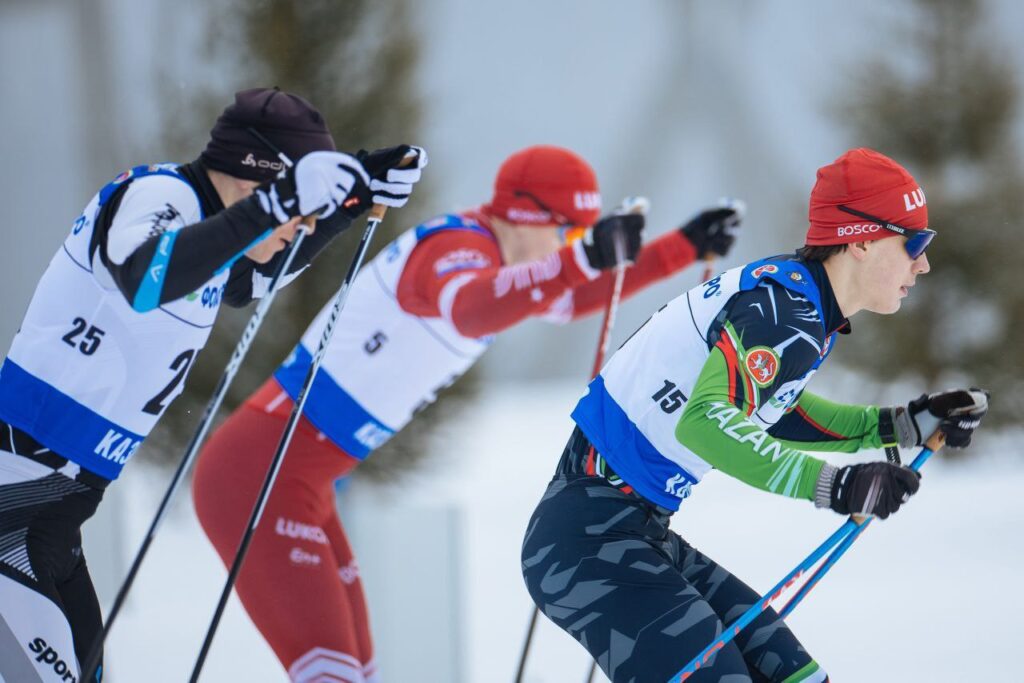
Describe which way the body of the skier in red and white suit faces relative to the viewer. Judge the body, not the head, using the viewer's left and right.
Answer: facing to the right of the viewer

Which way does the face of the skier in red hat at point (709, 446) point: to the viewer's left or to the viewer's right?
to the viewer's right

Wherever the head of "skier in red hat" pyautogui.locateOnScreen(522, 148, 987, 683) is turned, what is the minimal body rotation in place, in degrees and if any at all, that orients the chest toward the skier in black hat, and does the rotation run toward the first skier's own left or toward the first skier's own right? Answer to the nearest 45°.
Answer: approximately 180°

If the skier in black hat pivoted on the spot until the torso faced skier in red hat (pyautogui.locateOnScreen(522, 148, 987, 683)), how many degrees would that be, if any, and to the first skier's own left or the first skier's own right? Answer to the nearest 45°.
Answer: approximately 45° to the first skier's own right

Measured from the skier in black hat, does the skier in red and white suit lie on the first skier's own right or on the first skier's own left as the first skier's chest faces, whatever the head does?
on the first skier's own left

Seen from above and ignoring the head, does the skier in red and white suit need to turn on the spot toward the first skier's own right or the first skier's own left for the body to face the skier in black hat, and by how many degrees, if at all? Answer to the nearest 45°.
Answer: approximately 135° to the first skier's own right

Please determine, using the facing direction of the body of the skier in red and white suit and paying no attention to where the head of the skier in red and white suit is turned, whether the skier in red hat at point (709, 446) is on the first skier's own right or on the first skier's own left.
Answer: on the first skier's own right

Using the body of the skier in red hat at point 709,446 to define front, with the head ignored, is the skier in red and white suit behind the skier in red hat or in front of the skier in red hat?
behind

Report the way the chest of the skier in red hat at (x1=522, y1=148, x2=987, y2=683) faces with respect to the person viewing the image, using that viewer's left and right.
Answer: facing to the right of the viewer

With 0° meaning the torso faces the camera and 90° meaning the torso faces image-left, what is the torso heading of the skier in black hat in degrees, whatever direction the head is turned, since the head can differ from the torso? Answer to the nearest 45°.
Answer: approximately 270°

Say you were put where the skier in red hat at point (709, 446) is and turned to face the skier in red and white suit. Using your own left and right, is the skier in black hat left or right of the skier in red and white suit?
left

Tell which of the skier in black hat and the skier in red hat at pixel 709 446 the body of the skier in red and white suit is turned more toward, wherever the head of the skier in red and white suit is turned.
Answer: the skier in red hat
